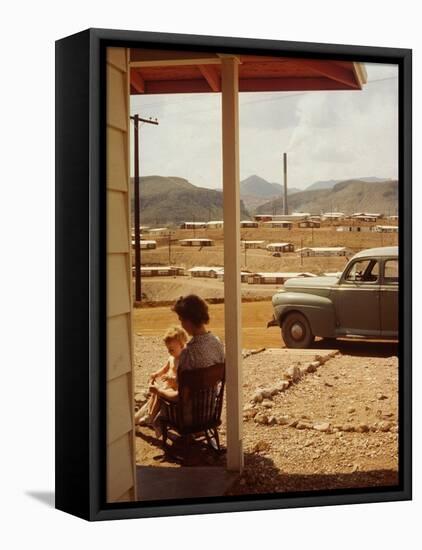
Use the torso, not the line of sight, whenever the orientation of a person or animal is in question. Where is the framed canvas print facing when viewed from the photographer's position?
facing the viewer and to the right of the viewer
